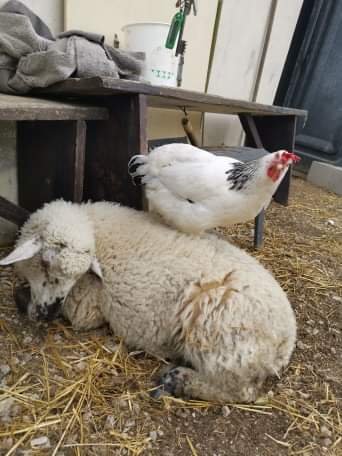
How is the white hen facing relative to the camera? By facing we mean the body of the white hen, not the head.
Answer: to the viewer's right

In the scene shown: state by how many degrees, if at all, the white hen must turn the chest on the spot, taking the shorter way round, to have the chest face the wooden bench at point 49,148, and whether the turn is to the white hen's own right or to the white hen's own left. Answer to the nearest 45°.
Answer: approximately 180°

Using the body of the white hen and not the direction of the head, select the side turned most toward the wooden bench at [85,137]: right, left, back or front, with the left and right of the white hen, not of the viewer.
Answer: back

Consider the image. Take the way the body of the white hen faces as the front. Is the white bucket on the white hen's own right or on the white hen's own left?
on the white hen's own left

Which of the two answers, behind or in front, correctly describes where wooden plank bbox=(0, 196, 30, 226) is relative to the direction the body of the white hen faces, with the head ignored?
behind

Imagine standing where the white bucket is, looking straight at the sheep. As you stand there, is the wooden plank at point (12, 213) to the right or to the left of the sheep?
right

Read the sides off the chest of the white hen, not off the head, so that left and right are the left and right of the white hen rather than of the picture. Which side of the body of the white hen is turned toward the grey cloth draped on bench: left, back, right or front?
back
